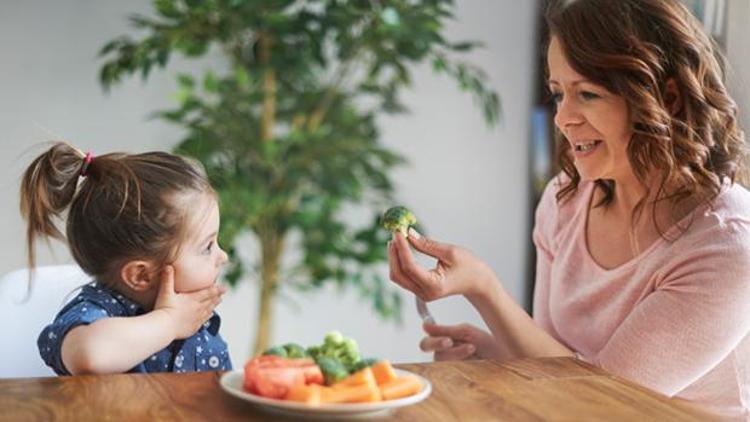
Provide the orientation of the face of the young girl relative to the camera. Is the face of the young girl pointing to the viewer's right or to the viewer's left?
to the viewer's right

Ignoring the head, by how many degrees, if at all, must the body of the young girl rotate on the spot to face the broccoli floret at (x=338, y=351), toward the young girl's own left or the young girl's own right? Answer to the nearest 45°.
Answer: approximately 45° to the young girl's own right

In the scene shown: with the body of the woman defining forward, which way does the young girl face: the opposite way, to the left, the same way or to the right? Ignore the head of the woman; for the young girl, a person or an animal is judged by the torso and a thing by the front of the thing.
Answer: the opposite way

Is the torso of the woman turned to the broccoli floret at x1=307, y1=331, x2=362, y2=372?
yes

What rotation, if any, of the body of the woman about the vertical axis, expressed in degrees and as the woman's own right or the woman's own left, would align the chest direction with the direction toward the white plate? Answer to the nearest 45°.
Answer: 0° — they already face it

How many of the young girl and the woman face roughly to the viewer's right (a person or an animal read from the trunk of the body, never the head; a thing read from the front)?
1

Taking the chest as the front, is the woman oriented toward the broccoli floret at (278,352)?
yes

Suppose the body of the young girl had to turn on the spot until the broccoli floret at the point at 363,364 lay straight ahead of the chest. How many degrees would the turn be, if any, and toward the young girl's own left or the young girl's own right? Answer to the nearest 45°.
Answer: approximately 45° to the young girl's own right

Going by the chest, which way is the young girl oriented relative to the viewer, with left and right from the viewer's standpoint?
facing to the right of the viewer
